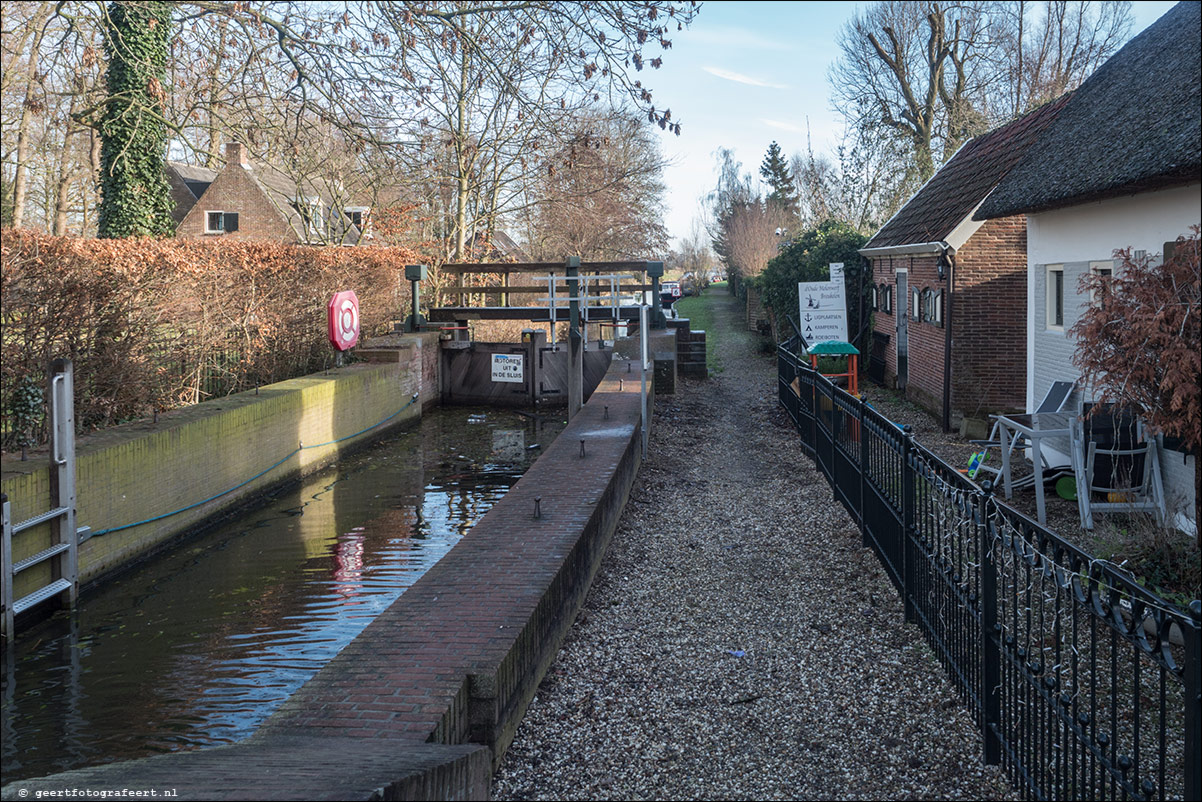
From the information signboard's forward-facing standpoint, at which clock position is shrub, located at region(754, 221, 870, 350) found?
The shrub is roughly at 6 o'clock from the information signboard.

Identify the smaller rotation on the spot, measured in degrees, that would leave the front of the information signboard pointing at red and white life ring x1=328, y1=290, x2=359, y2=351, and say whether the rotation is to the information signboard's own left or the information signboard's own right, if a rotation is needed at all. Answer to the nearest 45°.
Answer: approximately 45° to the information signboard's own right

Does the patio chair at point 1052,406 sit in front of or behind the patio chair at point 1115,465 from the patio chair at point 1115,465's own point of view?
in front

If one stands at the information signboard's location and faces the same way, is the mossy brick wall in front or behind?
in front

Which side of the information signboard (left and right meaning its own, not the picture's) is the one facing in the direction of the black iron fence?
front

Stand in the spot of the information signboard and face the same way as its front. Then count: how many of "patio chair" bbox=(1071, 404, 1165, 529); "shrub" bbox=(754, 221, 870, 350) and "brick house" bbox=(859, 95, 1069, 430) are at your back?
1

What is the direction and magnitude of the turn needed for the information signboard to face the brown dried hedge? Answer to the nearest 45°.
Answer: approximately 45° to its right

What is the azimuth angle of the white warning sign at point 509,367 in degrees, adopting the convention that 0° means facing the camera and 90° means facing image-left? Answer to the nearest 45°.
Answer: approximately 0°
